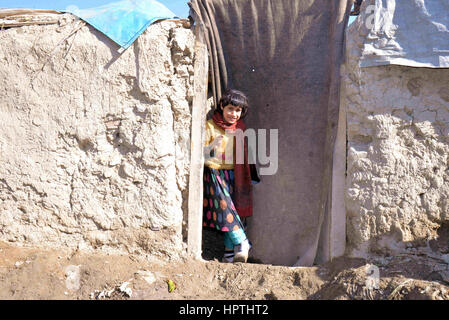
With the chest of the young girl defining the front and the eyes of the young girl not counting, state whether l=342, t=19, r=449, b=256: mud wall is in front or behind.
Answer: in front

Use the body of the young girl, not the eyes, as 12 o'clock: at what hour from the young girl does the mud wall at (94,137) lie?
The mud wall is roughly at 4 o'clock from the young girl.

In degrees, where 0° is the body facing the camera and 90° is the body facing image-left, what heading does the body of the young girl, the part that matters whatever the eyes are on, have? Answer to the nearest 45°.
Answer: approximately 315°
